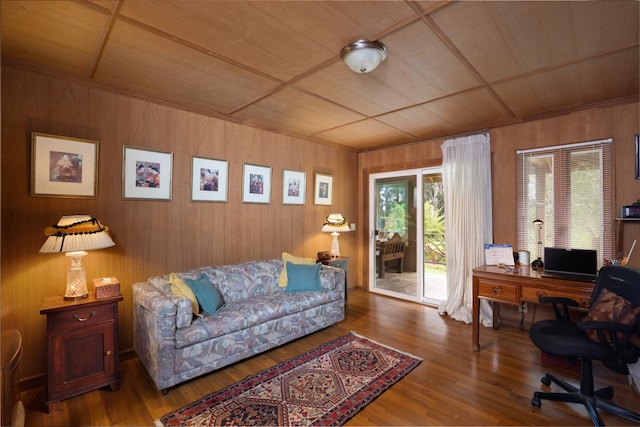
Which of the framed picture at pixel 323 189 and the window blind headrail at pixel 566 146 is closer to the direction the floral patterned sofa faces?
the window blind headrail

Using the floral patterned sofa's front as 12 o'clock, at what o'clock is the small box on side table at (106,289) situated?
The small box on side table is roughly at 4 o'clock from the floral patterned sofa.

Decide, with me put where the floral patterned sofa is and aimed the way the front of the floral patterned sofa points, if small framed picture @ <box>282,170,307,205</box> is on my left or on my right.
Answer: on my left

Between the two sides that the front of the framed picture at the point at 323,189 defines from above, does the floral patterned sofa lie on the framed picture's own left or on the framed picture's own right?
on the framed picture's own right

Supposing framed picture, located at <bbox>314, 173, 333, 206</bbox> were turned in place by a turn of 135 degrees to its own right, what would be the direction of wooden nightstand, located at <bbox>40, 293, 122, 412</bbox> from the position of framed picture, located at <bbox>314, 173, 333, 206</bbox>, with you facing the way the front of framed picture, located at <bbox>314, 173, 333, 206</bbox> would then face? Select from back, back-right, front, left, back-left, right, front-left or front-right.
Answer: front-left

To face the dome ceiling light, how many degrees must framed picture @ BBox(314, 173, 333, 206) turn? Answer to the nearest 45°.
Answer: approximately 45° to its right
